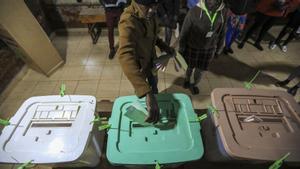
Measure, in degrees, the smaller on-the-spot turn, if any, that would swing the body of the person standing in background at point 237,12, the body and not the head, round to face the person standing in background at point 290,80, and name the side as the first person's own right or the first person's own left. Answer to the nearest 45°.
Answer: approximately 90° to the first person's own left

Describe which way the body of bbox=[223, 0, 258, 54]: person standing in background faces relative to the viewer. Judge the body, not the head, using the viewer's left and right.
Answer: facing the viewer and to the left of the viewer

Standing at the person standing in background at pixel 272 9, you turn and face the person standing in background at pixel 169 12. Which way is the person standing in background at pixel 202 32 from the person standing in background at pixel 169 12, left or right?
left

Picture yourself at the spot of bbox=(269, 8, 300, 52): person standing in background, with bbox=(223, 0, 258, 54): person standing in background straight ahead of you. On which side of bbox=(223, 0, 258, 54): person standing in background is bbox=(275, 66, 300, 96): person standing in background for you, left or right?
left
